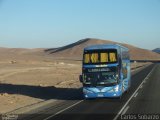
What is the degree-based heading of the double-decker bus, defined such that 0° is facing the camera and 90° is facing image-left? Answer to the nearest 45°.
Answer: approximately 0°
